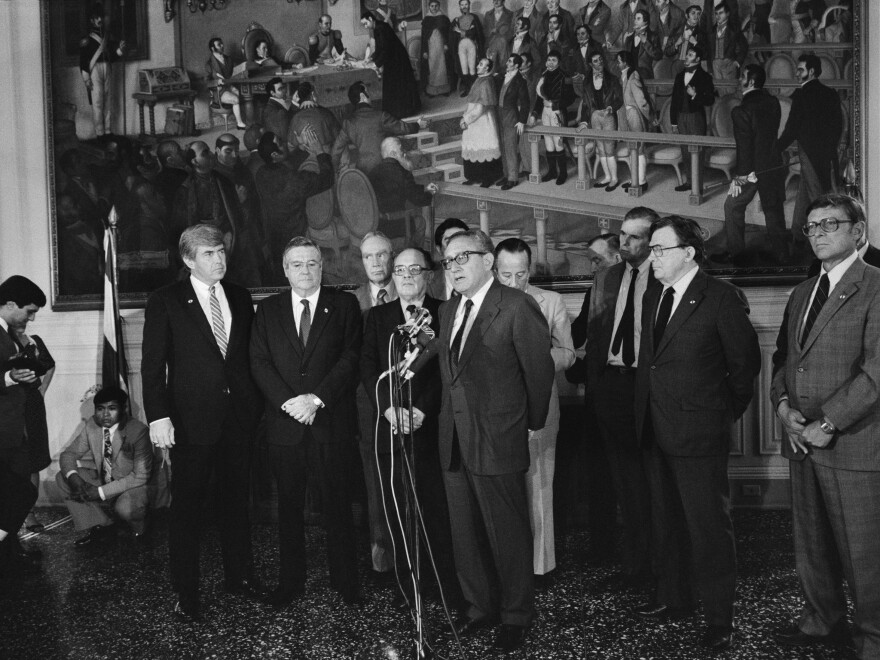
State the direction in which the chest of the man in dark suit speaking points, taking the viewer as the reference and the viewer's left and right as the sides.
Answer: facing the viewer and to the left of the viewer

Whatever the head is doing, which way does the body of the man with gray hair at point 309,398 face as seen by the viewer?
toward the camera

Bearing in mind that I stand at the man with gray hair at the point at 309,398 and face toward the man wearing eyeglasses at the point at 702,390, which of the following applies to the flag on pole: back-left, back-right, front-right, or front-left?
back-left

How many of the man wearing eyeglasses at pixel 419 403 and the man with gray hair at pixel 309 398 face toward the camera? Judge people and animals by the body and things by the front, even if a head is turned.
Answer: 2

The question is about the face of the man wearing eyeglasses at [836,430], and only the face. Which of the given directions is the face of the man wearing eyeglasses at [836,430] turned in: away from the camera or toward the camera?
toward the camera

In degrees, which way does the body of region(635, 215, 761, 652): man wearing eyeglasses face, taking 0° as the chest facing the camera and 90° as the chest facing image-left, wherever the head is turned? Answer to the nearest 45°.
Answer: approximately 45°

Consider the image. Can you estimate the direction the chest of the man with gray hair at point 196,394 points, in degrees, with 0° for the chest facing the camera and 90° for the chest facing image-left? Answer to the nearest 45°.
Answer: approximately 315°

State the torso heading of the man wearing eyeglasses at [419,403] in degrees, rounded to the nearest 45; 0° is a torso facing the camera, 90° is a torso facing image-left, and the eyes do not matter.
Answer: approximately 0°

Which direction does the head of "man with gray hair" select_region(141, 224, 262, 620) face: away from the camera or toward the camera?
toward the camera

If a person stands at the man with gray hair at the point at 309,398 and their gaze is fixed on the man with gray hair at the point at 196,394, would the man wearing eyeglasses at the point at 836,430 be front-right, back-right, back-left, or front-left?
back-left

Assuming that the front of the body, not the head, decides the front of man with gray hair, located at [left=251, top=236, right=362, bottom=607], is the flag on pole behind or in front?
behind

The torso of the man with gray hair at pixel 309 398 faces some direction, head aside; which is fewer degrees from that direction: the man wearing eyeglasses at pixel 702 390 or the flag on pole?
the man wearing eyeglasses

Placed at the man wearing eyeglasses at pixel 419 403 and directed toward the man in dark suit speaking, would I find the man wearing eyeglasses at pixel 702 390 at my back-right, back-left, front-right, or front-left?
front-left
